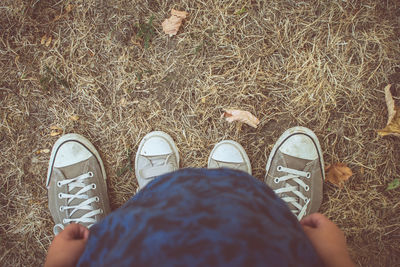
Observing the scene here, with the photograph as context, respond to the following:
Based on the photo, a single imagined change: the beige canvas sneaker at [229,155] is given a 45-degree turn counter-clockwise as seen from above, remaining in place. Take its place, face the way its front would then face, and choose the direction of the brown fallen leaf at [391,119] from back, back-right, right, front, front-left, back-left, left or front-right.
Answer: back-right

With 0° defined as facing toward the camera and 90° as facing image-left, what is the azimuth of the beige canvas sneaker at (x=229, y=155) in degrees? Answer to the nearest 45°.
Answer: approximately 180°

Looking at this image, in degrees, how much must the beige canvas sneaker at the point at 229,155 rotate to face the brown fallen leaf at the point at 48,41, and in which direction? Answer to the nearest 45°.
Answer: approximately 90° to its left

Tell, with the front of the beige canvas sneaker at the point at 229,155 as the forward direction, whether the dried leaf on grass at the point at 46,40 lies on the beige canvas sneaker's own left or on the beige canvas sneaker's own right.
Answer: on the beige canvas sneaker's own left
